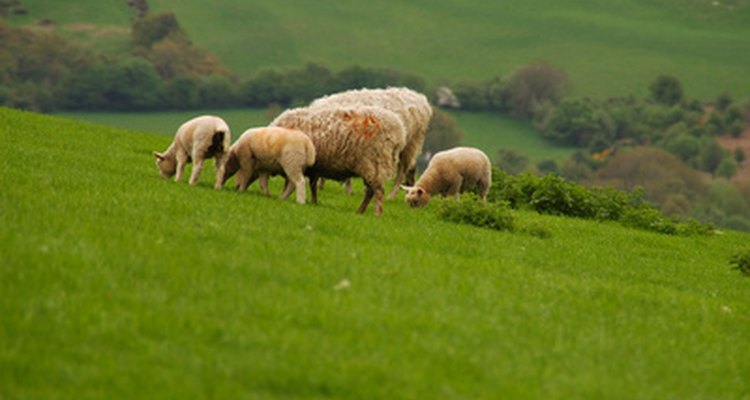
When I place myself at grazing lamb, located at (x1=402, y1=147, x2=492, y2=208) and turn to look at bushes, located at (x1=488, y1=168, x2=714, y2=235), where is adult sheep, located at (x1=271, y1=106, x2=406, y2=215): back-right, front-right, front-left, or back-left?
back-right

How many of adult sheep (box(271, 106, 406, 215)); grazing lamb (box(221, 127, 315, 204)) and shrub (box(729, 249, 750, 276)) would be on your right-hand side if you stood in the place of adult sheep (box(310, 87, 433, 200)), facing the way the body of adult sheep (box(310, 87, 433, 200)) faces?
0

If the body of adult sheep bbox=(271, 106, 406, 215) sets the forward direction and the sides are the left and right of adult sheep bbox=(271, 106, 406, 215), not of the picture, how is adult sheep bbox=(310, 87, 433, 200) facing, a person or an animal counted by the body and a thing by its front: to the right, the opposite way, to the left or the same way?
the same way

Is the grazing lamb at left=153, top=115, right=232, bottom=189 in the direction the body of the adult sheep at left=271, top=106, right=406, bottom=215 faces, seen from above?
yes

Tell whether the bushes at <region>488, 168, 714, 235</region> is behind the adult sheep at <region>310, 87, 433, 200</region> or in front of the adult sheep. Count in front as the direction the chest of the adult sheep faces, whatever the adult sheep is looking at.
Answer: behind

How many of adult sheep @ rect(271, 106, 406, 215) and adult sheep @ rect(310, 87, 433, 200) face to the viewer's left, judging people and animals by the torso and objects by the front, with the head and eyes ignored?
2

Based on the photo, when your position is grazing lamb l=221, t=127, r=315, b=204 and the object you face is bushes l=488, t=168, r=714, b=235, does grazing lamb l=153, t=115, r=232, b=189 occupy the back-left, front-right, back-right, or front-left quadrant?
back-left

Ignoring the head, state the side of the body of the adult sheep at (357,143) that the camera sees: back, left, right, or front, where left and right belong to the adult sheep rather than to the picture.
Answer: left

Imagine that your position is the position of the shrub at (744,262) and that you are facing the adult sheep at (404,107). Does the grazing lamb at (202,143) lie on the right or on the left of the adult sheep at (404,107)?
left

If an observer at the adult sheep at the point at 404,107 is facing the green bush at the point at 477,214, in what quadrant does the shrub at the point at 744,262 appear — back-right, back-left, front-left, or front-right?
front-left

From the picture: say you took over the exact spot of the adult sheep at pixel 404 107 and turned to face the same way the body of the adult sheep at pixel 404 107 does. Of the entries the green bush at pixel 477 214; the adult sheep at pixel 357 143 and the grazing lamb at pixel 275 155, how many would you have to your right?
0
